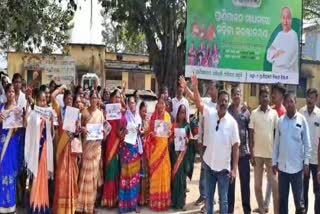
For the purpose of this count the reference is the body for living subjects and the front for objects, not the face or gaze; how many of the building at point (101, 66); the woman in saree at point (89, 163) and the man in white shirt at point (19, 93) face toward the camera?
3

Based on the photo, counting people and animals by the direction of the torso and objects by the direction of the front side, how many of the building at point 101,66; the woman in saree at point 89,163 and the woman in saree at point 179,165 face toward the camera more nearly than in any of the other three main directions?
3

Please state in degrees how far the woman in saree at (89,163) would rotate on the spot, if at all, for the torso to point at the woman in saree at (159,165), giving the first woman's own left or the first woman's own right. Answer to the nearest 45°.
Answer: approximately 90° to the first woman's own left

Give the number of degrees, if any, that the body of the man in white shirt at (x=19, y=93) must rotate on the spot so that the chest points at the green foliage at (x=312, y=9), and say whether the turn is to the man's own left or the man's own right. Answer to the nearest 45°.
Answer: approximately 135° to the man's own left

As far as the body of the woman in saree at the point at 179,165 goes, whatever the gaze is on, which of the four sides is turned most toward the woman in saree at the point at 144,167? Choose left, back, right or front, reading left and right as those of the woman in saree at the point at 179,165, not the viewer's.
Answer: right

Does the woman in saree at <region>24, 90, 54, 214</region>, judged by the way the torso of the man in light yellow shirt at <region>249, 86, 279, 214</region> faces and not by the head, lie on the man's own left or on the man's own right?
on the man's own right

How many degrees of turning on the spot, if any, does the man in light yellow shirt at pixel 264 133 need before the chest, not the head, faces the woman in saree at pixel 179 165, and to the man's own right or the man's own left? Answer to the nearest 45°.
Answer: approximately 90° to the man's own right

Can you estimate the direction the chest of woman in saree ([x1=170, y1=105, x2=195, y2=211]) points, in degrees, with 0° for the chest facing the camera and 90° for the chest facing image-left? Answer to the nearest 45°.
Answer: approximately 0°

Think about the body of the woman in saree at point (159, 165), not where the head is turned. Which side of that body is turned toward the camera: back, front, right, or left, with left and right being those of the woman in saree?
front
